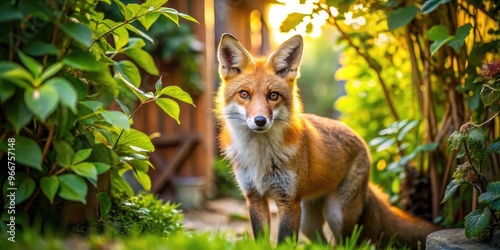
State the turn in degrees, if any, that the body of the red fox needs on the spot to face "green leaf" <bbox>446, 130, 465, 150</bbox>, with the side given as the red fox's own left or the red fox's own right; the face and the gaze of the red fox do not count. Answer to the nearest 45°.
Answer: approximately 135° to the red fox's own left

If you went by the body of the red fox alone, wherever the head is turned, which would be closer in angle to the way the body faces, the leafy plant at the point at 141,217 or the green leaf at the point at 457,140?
the leafy plant

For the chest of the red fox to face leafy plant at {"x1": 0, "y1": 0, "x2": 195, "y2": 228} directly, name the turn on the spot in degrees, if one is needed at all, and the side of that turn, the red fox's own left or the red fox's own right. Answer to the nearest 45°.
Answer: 0° — it already faces it

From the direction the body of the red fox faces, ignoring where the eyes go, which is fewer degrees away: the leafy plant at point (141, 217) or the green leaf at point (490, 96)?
the leafy plant

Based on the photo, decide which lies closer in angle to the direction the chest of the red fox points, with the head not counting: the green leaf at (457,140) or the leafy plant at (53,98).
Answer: the leafy plant

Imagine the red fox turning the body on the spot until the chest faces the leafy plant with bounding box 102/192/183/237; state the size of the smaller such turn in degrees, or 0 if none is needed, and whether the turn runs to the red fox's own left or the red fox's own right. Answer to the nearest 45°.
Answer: approximately 45° to the red fox's own right

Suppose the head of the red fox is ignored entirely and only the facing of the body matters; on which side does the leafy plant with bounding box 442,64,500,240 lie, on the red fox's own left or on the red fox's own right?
on the red fox's own left

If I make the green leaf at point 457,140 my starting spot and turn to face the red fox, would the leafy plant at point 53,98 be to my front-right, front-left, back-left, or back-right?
front-left
